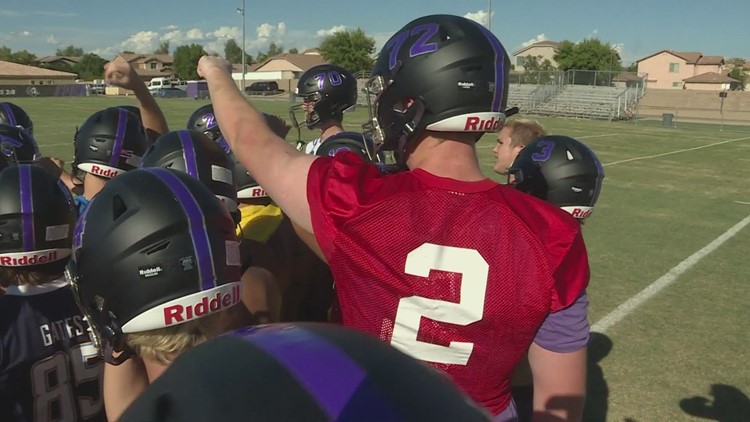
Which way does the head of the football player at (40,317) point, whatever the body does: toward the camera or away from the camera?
away from the camera

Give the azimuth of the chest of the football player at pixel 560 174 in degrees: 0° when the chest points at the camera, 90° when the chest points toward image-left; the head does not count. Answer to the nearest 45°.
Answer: approximately 135°

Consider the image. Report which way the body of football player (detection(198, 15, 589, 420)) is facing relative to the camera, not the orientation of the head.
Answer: away from the camera

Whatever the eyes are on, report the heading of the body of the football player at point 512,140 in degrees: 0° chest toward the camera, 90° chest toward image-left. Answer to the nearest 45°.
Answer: approximately 90°

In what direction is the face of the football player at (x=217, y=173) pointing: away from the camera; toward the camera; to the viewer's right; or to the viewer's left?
away from the camera

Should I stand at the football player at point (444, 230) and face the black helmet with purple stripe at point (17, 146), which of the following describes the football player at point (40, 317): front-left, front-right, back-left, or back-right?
front-left

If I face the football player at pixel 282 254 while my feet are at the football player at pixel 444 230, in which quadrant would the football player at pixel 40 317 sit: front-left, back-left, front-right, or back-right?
front-left

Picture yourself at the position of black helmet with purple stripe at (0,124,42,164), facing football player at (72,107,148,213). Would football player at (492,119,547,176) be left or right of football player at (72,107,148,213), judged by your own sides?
left

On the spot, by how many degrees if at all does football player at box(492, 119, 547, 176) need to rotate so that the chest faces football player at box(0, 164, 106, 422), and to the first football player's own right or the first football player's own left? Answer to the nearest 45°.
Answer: approximately 45° to the first football player's own left

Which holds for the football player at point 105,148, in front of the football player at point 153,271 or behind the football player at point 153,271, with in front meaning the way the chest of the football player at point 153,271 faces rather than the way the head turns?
in front

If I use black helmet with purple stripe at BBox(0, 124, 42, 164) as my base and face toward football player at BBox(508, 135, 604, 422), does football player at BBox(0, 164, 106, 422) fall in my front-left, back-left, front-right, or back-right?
front-right
